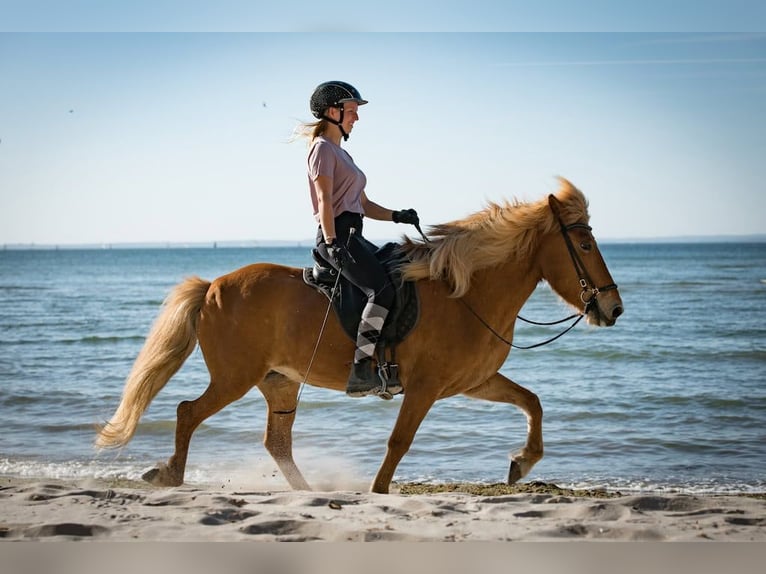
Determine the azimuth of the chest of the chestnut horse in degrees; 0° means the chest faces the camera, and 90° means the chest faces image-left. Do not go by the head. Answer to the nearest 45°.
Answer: approximately 270°

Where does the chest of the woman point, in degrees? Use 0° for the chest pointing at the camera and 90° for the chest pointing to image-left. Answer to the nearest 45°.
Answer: approximately 270°

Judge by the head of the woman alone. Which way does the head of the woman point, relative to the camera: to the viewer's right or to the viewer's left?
to the viewer's right
